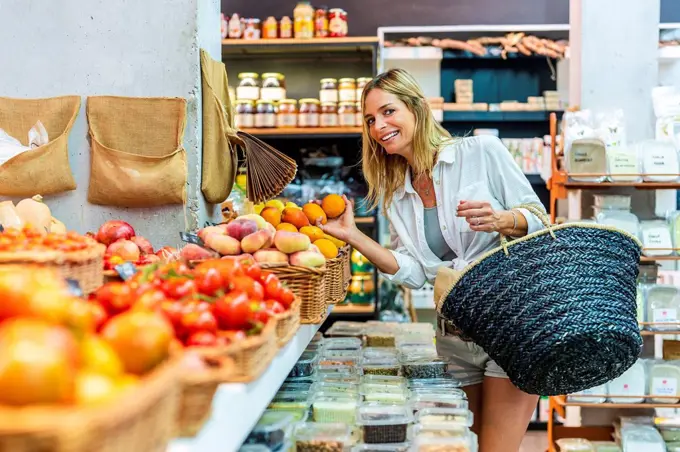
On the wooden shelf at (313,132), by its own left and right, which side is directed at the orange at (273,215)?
front

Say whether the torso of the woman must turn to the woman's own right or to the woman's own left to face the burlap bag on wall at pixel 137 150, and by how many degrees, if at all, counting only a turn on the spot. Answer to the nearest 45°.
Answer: approximately 45° to the woman's own right

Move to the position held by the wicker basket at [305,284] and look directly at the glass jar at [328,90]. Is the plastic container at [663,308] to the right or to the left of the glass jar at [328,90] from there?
right

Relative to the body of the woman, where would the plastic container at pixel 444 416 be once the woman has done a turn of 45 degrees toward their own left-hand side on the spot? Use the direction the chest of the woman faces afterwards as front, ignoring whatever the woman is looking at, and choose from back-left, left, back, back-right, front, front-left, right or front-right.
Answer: front

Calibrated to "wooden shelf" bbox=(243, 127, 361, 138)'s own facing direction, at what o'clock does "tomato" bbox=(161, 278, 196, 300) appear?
The tomato is roughly at 12 o'clock from the wooden shelf.

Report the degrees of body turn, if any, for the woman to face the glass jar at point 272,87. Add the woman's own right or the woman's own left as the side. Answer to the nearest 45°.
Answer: approximately 90° to the woman's own right

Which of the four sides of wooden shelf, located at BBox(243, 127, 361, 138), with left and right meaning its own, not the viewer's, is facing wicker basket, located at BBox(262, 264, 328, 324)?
front

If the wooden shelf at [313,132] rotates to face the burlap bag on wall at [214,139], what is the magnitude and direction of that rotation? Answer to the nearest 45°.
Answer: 0° — it already faces it

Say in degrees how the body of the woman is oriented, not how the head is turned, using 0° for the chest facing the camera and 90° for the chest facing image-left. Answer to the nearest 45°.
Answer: approximately 45°

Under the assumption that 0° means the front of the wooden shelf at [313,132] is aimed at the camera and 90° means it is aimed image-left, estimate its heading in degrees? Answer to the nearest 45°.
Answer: approximately 0°

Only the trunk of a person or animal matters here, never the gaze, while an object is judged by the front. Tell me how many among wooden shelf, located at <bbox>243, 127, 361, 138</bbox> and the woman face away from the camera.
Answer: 0

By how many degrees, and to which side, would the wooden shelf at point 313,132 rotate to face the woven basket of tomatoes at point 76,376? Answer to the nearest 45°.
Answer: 0° — it already faces it

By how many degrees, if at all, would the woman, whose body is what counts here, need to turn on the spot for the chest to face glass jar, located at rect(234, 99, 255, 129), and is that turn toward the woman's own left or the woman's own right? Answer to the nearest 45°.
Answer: approximately 90° to the woman's own right
